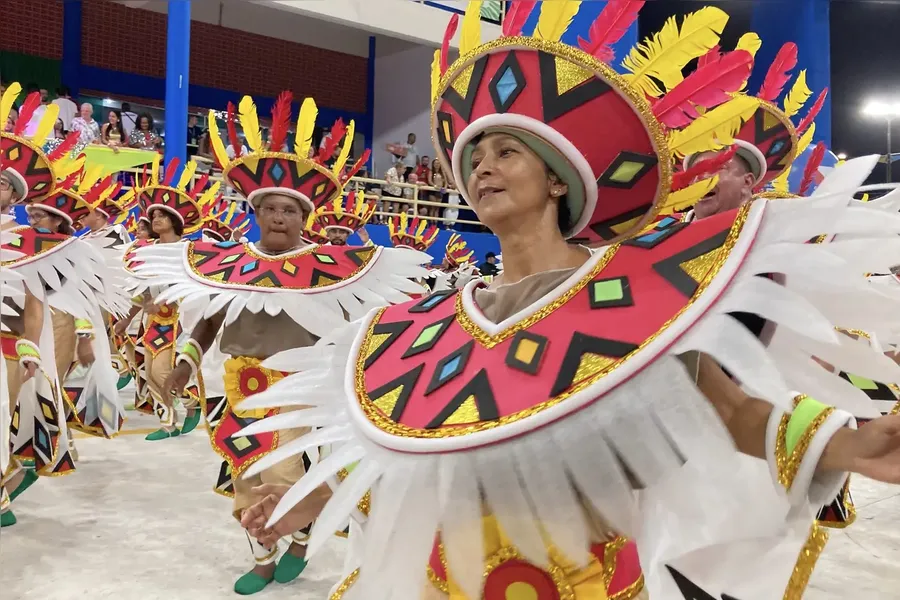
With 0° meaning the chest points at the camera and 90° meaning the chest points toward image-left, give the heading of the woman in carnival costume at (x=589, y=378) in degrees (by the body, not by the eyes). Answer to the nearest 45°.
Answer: approximately 45°

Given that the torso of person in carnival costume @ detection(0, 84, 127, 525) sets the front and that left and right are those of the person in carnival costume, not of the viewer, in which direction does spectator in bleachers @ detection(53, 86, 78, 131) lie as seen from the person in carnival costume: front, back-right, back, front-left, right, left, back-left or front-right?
back-right

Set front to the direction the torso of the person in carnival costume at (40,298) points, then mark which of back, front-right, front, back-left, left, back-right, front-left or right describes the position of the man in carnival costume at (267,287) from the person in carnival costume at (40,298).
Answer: left

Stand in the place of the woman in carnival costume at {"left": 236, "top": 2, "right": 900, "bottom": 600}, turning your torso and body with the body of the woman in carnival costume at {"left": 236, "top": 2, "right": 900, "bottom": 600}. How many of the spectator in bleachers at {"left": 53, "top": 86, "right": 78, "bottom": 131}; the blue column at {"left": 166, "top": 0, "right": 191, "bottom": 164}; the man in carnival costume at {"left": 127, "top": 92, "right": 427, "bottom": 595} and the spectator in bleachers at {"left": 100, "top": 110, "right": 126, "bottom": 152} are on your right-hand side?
4

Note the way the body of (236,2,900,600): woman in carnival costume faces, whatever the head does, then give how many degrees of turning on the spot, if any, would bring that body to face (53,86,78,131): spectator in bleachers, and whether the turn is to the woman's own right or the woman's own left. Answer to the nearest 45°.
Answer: approximately 90° to the woman's own right

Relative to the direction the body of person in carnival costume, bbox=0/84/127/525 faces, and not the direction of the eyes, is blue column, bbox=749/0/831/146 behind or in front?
behind

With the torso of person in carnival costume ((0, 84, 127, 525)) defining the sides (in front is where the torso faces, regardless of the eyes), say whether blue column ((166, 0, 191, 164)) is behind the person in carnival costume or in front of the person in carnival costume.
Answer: behind

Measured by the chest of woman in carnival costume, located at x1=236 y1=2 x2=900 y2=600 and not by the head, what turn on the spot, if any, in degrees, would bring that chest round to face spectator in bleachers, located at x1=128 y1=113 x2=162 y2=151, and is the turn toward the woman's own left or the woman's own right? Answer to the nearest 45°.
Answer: approximately 90° to the woman's own right

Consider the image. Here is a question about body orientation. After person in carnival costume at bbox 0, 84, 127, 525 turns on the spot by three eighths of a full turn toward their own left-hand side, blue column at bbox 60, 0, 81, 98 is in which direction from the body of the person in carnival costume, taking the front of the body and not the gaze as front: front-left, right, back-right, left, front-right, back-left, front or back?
left

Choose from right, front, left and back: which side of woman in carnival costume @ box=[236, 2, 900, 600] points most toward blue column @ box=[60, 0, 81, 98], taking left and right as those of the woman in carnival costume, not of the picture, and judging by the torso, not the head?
right
